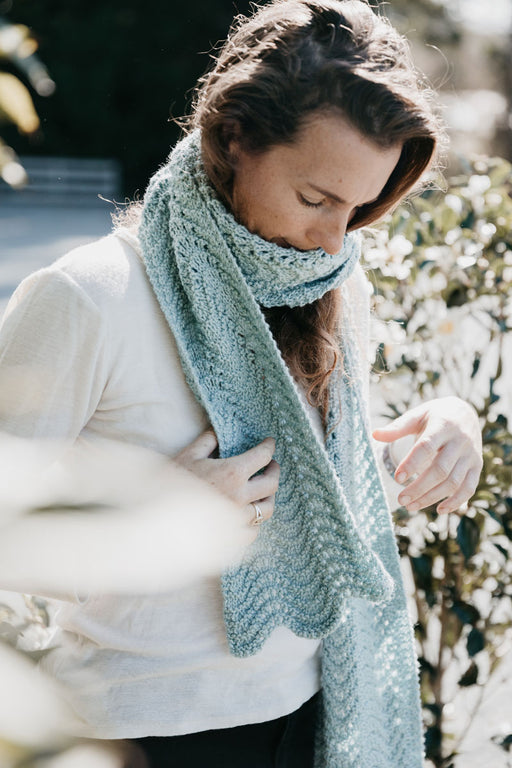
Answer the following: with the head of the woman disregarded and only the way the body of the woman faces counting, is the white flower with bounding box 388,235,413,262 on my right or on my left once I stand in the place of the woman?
on my left

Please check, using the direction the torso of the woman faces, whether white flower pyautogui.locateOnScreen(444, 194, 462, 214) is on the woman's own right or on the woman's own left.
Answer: on the woman's own left

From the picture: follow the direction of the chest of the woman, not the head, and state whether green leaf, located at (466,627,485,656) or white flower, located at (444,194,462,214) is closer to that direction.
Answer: the green leaf

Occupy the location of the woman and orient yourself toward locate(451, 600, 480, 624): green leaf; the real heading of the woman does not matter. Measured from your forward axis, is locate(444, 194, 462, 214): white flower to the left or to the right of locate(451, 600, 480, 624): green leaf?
left

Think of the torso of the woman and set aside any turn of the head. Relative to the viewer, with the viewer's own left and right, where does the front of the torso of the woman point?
facing the viewer and to the right of the viewer

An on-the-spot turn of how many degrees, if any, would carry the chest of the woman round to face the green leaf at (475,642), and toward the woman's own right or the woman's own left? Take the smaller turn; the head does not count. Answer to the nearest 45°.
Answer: approximately 90° to the woman's own left

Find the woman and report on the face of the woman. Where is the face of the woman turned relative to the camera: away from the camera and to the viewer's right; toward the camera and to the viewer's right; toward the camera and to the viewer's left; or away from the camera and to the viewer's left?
toward the camera and to the viewer's right

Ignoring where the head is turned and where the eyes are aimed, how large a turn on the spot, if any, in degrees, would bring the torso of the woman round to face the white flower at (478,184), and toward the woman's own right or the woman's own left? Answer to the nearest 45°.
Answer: approximately 135° to the woman's own left

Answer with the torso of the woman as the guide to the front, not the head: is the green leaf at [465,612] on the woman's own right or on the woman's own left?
on the woman's own left
